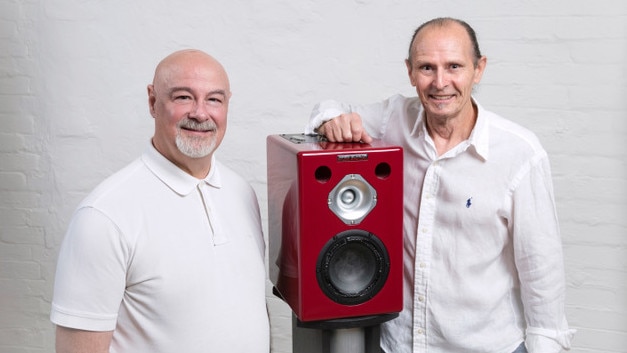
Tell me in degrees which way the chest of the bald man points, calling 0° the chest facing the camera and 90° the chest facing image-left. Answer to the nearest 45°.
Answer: approximately 315°
